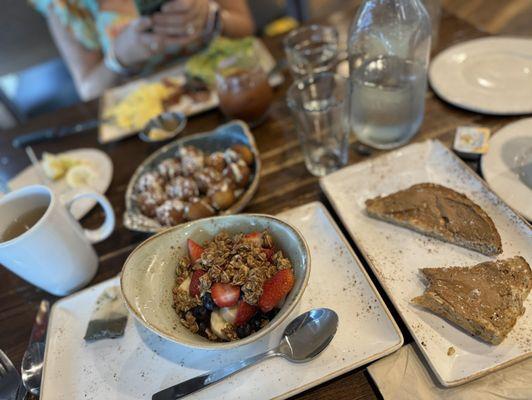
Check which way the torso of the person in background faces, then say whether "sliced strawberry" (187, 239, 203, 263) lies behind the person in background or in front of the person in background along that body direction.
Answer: in front

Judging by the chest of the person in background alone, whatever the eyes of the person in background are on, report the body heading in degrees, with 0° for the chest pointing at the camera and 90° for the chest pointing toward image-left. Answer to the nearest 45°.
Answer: approximately 0°

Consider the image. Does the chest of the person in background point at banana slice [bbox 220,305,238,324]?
yes

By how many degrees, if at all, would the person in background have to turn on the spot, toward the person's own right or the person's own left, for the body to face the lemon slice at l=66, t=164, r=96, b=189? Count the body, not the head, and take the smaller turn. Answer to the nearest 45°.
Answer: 0° — they already face it

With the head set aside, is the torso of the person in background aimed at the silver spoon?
yes

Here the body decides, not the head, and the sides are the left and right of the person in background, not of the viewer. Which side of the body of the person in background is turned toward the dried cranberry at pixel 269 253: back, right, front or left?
front

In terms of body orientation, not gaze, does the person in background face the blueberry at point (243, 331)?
yes

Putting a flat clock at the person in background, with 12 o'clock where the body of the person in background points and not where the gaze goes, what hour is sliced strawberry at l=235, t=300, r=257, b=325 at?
The sliced strawberry is roughly at 12 o'clock from the person in background.

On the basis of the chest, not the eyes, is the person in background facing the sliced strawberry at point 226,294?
yes

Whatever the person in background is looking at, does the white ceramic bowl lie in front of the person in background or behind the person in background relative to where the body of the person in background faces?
in front

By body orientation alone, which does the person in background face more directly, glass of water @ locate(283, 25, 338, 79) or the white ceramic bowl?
the white ceramic bowl

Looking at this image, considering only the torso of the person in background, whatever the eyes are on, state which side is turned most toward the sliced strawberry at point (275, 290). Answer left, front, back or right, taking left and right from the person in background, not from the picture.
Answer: front
